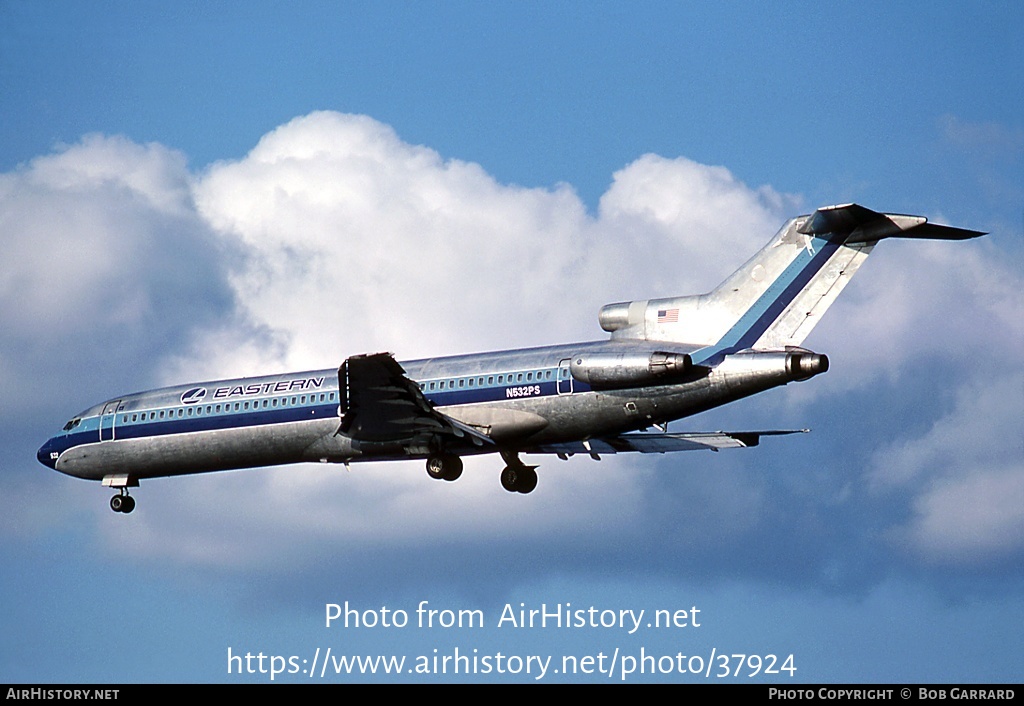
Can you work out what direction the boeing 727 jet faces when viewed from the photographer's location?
facing away from the viewer and to the left of the viewer
